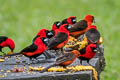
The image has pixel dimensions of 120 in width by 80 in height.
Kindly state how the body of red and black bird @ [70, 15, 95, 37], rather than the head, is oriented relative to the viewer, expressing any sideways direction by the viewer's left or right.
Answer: facing to the right of the viewer
